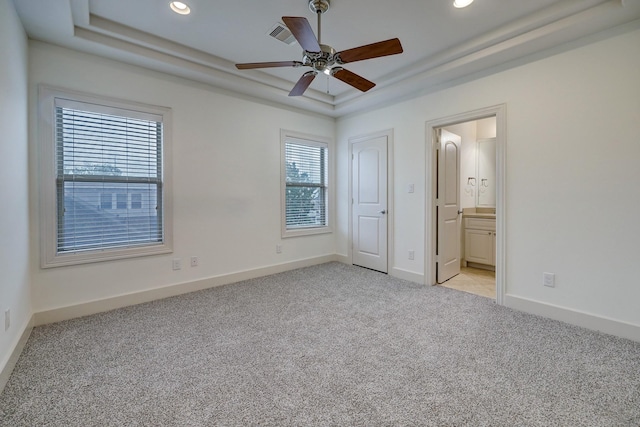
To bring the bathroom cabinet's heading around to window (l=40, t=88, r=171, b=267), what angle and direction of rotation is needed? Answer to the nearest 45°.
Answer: approximately 45° to its right

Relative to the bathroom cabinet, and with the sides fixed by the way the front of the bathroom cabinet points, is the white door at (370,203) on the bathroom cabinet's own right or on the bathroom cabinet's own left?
on the bathroom cabinet's own right

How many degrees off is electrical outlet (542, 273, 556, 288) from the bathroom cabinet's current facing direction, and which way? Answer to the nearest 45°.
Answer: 0° — it already faces it

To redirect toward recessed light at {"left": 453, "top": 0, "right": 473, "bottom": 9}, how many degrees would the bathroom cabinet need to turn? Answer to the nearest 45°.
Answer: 0° — it already faces it

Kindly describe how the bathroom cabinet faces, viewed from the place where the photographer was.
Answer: facing the viewer

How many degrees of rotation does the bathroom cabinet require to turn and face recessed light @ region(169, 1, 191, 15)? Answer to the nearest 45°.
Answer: approximately 45° to its right
